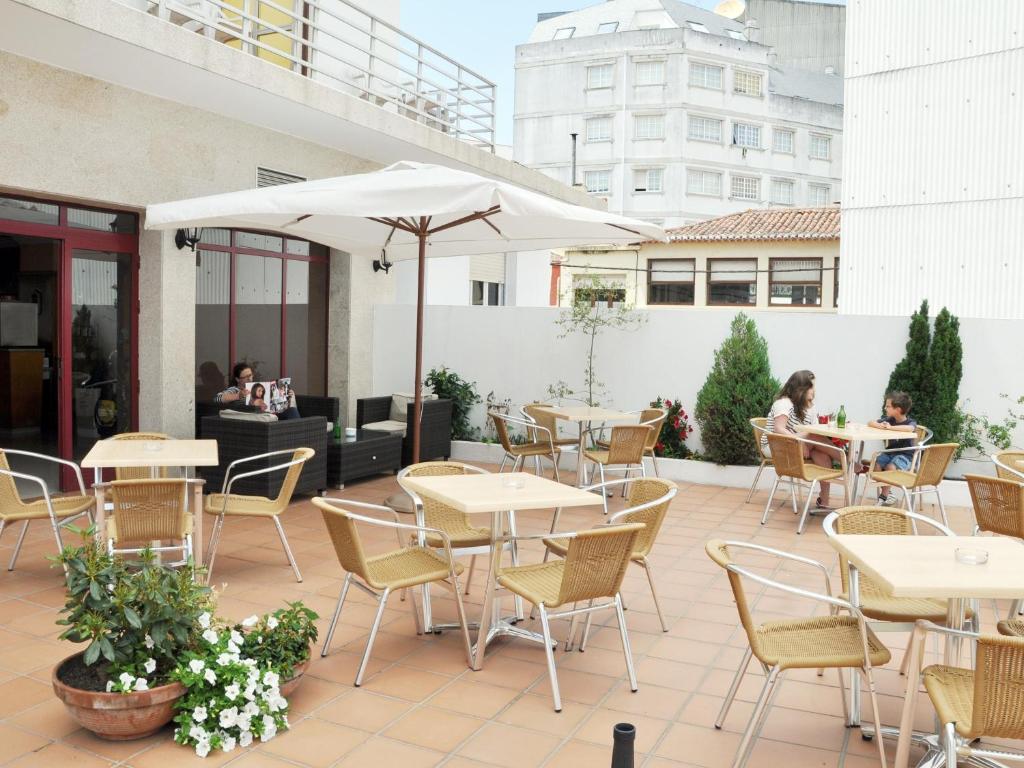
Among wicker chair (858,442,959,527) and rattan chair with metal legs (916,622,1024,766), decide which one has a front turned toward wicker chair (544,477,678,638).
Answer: the rattan chair with metal legs

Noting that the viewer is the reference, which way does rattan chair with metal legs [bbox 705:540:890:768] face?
facing to the right of the viewer

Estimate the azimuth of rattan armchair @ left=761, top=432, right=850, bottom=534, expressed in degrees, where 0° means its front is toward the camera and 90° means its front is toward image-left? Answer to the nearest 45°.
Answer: approximately 225°

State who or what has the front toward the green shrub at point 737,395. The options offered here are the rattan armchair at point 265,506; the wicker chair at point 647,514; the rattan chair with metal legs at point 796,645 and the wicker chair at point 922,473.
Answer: the wicker chair at point 922,473

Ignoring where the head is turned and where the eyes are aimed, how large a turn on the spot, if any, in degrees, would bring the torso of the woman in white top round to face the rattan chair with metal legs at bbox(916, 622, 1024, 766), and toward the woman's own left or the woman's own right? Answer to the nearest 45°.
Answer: approximately 90° to the woman's own right

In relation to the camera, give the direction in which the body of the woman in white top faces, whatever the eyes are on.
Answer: to the viewer's right

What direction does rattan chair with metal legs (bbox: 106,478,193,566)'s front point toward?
away from the camera

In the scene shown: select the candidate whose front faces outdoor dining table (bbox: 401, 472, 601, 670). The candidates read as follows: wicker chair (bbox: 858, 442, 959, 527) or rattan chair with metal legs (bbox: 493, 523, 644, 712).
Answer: the rattan chair with metal legs

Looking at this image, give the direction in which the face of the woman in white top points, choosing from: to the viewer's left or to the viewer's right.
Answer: to the viewer's right

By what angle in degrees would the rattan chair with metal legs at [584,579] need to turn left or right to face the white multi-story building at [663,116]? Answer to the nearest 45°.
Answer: approximately 45° to its right

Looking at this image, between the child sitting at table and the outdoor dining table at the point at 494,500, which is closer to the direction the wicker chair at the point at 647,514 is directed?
the outdoor dining table

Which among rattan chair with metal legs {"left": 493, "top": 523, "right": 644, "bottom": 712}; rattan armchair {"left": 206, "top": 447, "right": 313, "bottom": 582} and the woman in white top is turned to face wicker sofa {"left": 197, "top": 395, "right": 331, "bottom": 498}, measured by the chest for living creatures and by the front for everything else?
the rattan chair with metal legs

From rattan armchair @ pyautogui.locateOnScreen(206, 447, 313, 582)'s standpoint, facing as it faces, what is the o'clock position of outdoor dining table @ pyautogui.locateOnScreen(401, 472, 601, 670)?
The outdoor dining table is roughly at 8 o'clock from the rattan armchair.

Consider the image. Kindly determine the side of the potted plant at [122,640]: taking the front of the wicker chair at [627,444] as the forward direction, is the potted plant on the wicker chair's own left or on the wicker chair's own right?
on the wicker chair's own left

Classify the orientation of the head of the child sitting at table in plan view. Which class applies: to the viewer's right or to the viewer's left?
to the viewer's left
